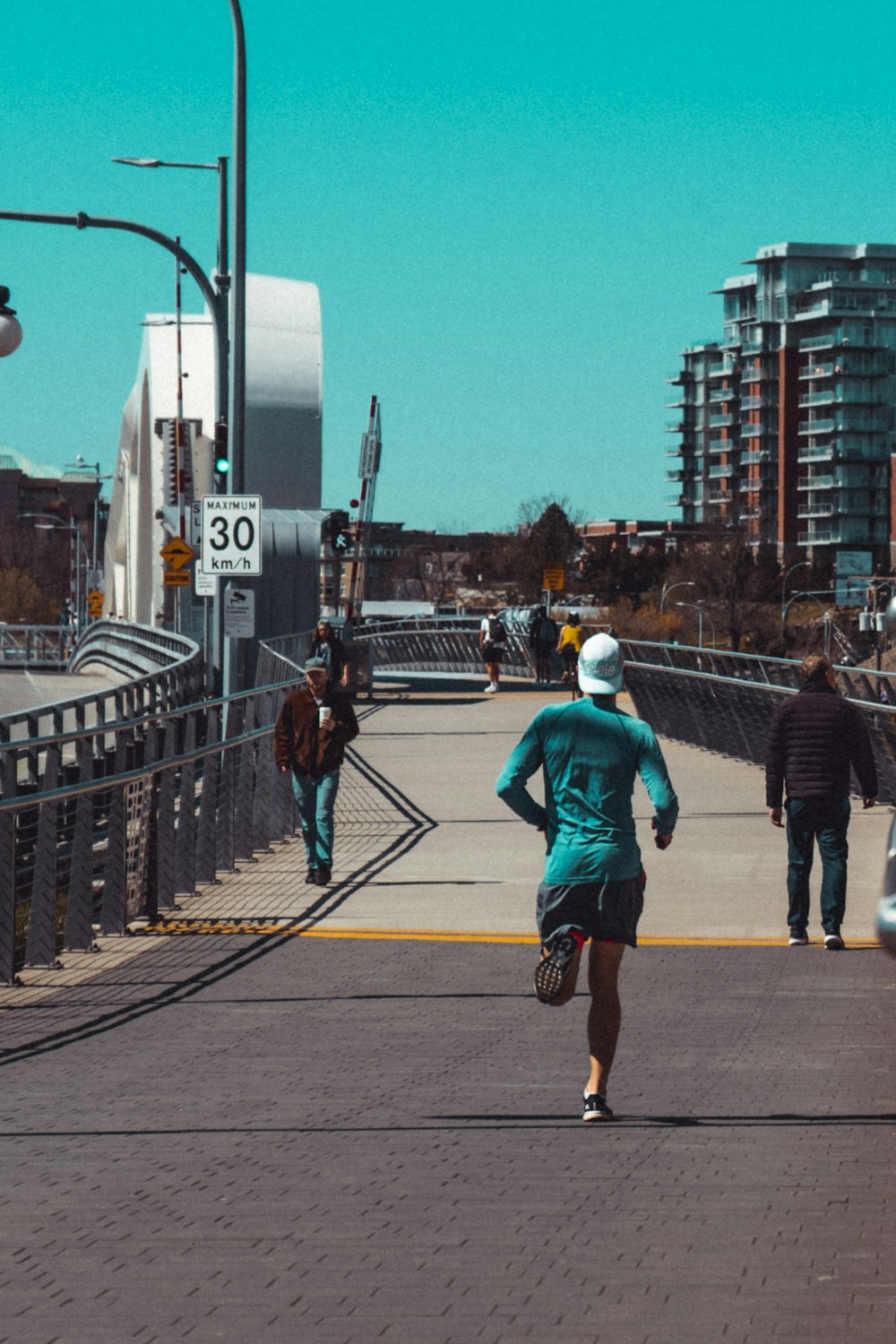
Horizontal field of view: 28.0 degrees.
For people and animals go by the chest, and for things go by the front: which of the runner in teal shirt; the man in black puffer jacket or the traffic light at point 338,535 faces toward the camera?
the traffic light

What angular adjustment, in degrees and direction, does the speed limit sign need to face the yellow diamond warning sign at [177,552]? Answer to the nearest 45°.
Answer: approximately 180°

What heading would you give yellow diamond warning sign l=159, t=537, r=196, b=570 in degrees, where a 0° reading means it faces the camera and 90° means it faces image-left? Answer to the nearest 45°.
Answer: approximately 0°

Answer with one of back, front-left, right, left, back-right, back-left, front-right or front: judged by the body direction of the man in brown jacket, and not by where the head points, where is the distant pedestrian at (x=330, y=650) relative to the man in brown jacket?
back

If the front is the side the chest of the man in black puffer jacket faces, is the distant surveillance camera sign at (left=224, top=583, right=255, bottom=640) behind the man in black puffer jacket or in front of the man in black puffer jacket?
in front

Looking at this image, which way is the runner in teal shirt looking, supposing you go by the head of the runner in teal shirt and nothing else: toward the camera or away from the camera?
away from the camera

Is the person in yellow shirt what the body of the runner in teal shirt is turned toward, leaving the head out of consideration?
yes

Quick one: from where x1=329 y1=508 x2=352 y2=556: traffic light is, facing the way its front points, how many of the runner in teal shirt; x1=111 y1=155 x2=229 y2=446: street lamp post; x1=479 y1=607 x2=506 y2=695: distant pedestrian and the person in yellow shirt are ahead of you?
2

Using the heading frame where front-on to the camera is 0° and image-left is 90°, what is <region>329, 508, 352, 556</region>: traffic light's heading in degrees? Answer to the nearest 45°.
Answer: approximately 0°

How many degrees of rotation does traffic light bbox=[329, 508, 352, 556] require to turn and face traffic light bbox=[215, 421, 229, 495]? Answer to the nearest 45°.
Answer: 0° — it already faces it

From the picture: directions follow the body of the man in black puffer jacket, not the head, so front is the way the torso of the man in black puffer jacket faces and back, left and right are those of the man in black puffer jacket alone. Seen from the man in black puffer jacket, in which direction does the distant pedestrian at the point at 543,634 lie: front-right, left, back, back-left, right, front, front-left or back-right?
front
